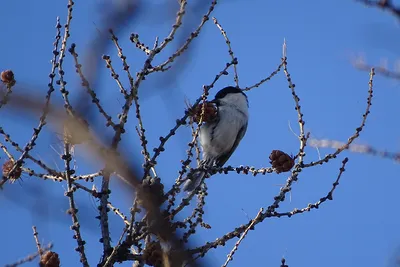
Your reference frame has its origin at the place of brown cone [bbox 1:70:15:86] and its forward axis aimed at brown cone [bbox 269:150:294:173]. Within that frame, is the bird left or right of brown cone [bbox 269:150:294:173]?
left

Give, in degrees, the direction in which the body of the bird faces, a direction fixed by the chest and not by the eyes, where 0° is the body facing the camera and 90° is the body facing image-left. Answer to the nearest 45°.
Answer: approximately 45°

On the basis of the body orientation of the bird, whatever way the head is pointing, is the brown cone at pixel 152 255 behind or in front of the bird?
in front

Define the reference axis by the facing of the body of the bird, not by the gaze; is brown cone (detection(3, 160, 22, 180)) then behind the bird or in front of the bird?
in front
